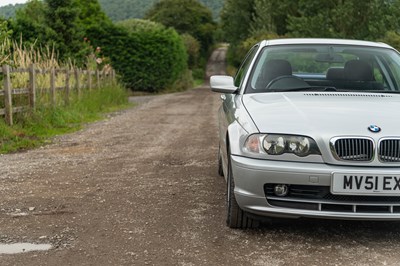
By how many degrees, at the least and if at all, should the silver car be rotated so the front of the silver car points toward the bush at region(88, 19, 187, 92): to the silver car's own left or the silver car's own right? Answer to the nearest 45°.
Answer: approximately 180°

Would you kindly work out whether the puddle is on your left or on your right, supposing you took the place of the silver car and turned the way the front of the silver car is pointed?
on your right

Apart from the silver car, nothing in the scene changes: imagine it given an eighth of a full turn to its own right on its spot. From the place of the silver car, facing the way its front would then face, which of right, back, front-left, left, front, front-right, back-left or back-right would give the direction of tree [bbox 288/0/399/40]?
back-right

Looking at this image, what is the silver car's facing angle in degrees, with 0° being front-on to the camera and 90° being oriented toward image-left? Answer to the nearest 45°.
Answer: approximately 0°

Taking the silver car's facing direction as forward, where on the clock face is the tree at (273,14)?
The tree is roughly at 6 o'clock from the silver car.

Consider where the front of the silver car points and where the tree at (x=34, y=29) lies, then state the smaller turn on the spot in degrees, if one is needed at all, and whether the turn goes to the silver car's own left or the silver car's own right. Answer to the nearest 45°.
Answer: approximately 135° to the silver car's own right
